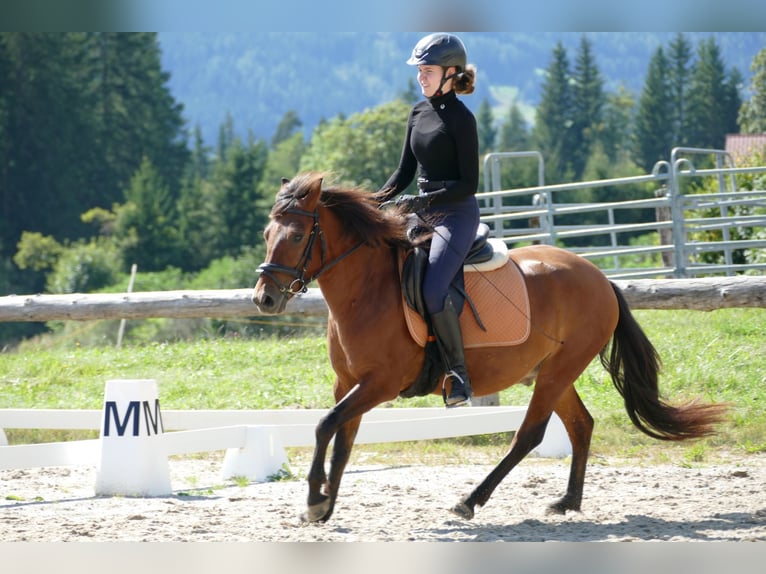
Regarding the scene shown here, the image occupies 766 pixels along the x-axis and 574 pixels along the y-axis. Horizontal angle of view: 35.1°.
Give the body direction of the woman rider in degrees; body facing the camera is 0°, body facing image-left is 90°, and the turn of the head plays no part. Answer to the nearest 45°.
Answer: approximately 45°

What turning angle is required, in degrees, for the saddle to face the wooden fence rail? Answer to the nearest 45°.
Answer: approximately 45° to its right

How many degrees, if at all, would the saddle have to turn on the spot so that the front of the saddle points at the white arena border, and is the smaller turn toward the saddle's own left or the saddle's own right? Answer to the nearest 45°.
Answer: approximately 45° to the saddle's own right

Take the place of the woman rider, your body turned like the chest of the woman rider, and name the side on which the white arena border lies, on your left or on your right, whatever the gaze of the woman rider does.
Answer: on your right

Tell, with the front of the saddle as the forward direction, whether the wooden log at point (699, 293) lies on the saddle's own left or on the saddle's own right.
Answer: on the saddle's own right

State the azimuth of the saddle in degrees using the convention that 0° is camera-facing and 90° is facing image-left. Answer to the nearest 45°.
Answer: approximately 90°

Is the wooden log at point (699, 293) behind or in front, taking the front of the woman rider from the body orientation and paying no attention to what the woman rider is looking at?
behind
